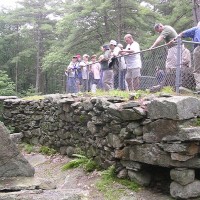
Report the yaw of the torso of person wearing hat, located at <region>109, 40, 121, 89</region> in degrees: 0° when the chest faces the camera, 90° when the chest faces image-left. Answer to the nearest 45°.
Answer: approximately 45°

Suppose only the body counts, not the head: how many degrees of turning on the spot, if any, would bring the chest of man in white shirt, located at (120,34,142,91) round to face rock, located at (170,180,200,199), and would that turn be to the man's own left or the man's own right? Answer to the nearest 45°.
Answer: approximately 45° to the man's own left

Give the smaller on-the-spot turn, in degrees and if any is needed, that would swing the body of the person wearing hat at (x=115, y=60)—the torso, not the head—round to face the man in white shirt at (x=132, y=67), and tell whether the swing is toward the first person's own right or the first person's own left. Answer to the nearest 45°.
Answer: approximately 90° to the first person's own left

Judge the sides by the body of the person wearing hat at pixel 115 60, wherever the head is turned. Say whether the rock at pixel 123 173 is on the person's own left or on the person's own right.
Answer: on the person's own left

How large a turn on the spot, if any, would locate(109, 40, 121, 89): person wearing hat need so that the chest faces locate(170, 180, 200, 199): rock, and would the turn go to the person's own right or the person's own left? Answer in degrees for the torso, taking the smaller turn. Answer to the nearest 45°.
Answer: approximately 45° to the person's own left
